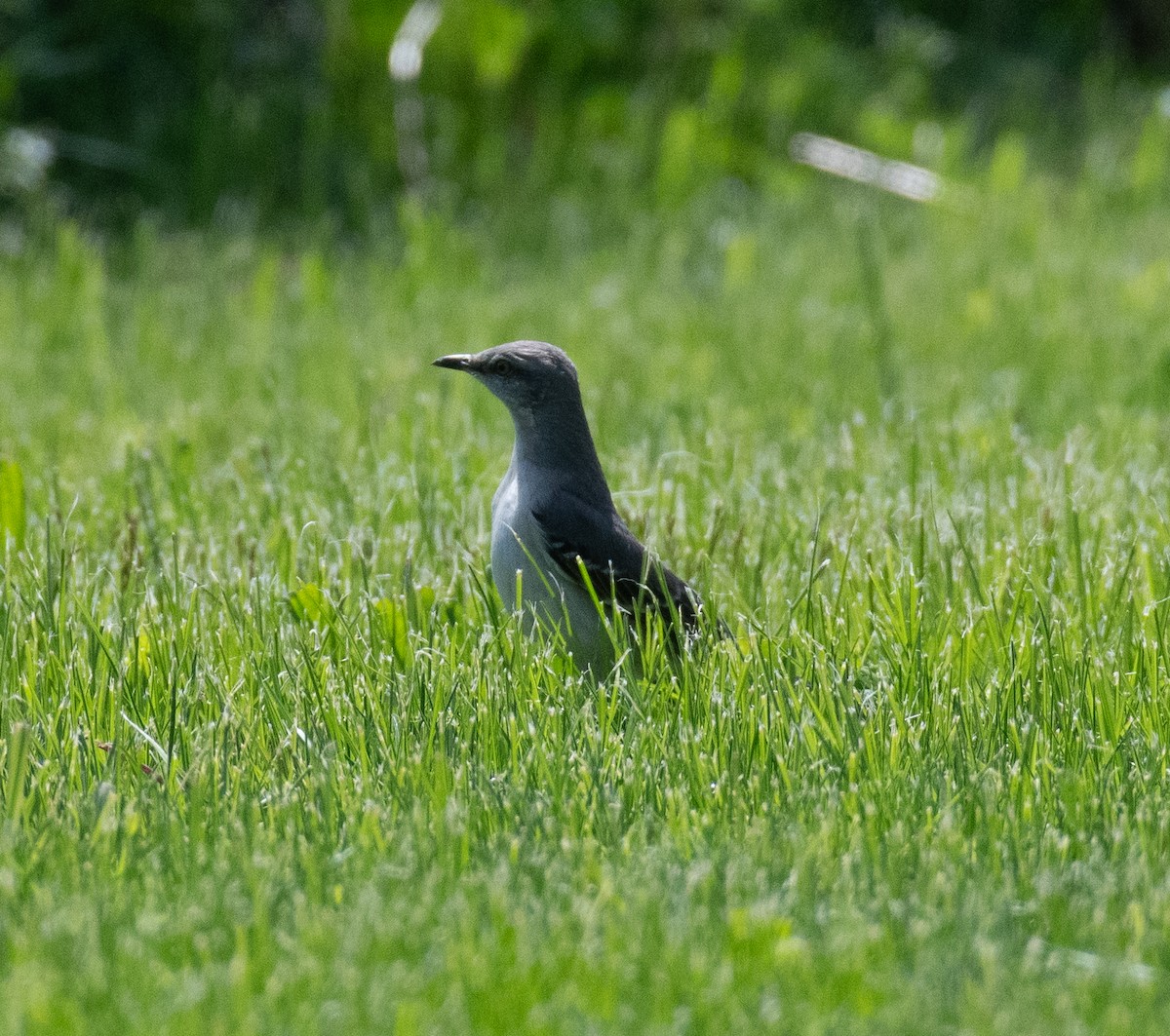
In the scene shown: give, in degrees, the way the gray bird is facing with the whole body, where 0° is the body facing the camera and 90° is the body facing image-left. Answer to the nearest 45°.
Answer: approximately 90°
